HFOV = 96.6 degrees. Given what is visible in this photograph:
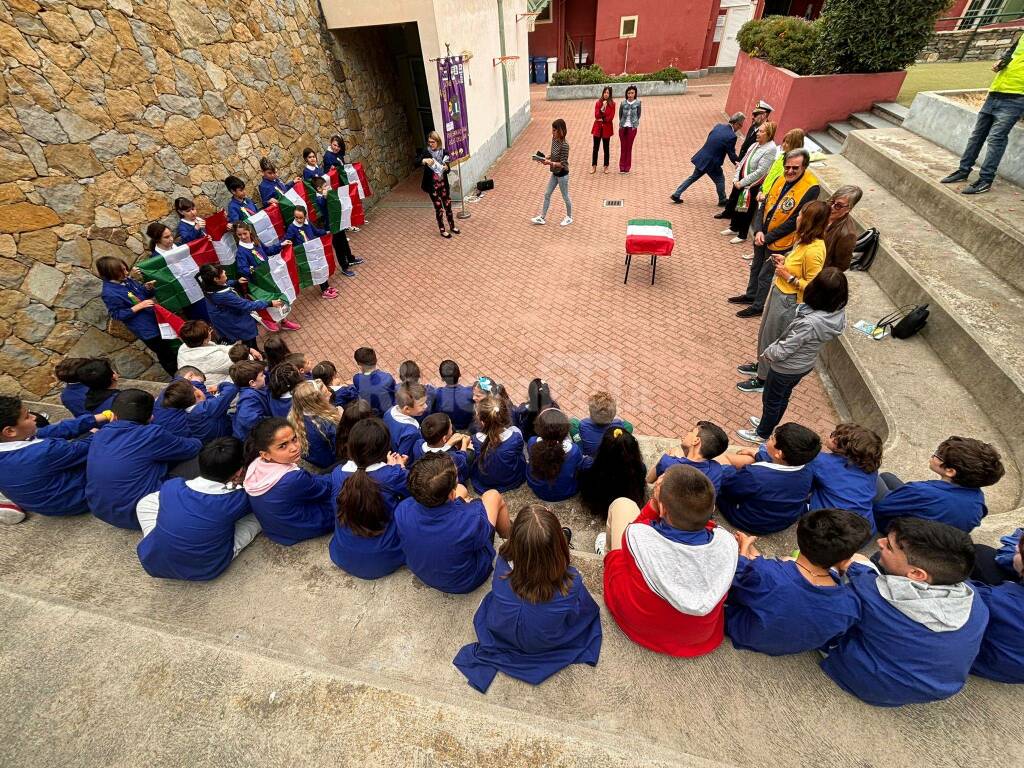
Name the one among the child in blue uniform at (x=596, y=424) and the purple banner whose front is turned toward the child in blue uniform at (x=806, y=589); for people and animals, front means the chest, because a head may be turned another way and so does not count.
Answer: the purple banner

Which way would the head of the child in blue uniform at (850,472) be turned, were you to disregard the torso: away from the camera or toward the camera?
away from the camera

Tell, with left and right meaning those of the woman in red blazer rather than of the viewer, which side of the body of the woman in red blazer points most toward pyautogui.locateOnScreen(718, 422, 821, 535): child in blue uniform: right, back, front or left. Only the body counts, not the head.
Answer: front

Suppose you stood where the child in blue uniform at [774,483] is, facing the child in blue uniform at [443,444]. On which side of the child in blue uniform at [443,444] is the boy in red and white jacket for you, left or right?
left

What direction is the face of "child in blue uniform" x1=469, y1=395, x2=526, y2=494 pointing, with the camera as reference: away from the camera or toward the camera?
away from the camera

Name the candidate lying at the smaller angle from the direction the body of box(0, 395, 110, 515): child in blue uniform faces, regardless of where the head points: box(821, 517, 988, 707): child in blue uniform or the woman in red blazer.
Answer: the woman in red blazer

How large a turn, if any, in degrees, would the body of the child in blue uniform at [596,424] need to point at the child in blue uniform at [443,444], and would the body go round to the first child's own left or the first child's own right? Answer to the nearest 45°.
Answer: approximately 135° to the first child's own left

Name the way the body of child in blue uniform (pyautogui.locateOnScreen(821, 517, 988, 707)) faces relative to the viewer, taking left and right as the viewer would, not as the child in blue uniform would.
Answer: facing away from the viewer and to the left of the viewer

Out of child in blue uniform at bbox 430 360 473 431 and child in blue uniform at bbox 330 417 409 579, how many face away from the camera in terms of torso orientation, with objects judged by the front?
2

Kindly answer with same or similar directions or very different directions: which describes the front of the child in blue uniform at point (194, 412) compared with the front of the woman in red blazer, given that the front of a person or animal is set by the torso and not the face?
very different directions

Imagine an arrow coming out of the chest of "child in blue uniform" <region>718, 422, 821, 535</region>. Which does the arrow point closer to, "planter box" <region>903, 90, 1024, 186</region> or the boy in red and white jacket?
the planter box

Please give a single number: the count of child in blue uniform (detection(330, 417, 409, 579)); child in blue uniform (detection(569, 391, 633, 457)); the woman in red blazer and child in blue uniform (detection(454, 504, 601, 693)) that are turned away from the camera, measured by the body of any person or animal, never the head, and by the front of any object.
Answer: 3

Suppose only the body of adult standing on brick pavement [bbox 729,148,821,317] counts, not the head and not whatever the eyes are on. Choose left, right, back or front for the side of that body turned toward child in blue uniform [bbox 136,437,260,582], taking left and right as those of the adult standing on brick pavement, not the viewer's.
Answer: front

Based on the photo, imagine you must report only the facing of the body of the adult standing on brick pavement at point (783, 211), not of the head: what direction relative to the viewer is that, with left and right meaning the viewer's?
facing the viewer and to the left of the viewer
